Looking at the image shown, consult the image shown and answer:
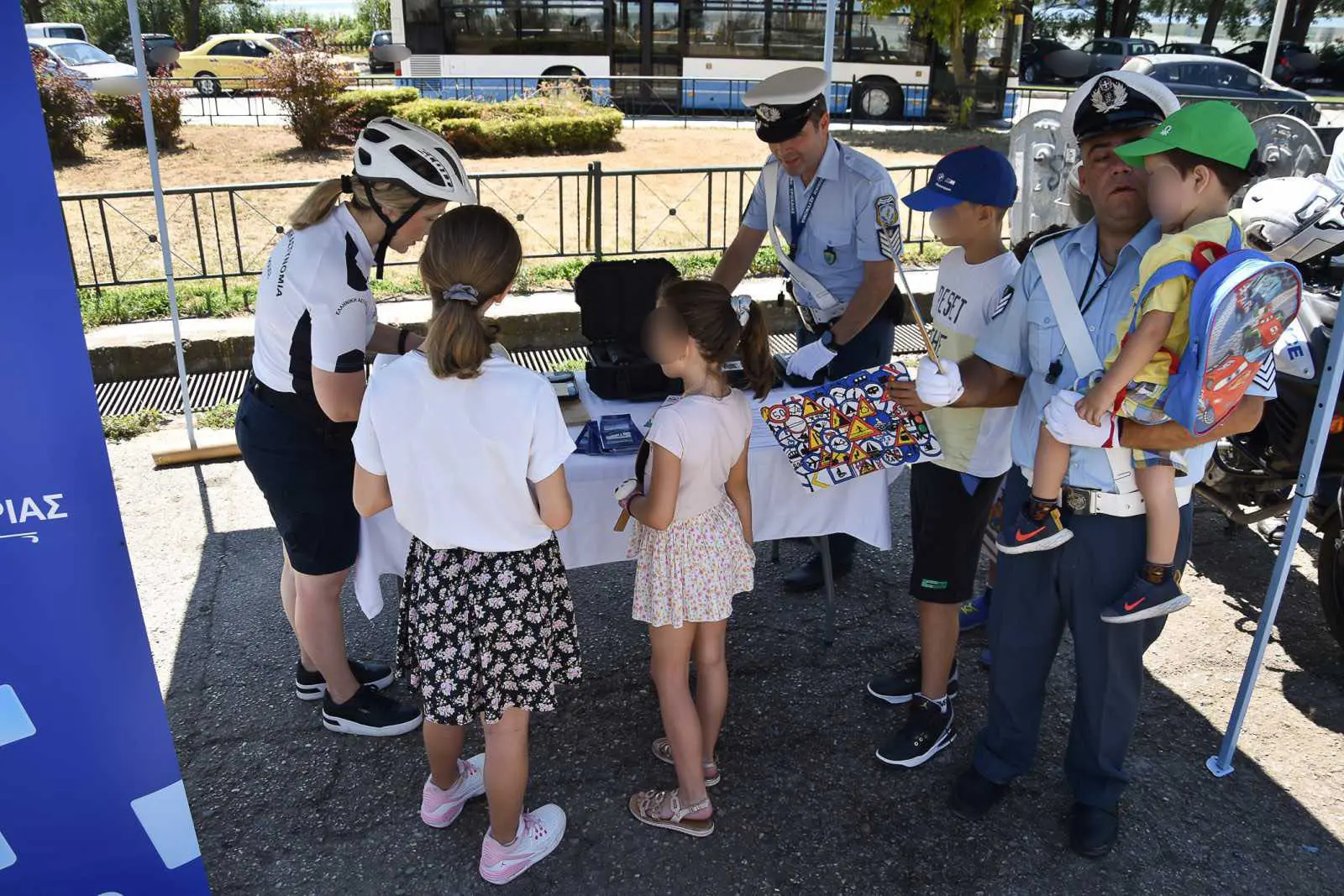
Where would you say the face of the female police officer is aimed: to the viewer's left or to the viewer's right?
to the viewer's right

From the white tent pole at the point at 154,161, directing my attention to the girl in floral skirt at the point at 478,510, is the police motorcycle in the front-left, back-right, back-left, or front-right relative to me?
front-left

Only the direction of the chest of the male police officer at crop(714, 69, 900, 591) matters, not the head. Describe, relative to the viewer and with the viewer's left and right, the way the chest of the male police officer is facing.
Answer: facing the viewer and to the left of the viewer

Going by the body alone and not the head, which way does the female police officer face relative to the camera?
to the viewer's right

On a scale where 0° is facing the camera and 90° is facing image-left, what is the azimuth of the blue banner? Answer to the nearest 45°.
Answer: approximately 0°

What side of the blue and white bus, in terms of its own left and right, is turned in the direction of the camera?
right

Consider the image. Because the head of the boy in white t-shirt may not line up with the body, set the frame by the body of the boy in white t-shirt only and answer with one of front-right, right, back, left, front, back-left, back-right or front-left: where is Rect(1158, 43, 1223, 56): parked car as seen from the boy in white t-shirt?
back-right

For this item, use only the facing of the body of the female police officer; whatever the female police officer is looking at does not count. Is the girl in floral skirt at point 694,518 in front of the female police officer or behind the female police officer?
in front

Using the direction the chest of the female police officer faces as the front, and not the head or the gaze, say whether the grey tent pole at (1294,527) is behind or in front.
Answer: in front

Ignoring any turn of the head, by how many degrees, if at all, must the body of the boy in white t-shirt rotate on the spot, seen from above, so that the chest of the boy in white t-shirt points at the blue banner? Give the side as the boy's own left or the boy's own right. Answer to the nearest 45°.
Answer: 0° — they already face it

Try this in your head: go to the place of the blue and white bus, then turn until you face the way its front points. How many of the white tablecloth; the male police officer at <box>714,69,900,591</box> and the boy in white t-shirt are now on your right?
3

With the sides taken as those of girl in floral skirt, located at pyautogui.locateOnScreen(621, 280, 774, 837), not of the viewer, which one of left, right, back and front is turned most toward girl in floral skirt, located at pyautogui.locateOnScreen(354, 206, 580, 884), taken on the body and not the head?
left

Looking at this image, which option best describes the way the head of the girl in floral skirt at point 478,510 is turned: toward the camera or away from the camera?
away from the camera

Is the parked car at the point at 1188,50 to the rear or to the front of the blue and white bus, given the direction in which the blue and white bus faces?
to the front
